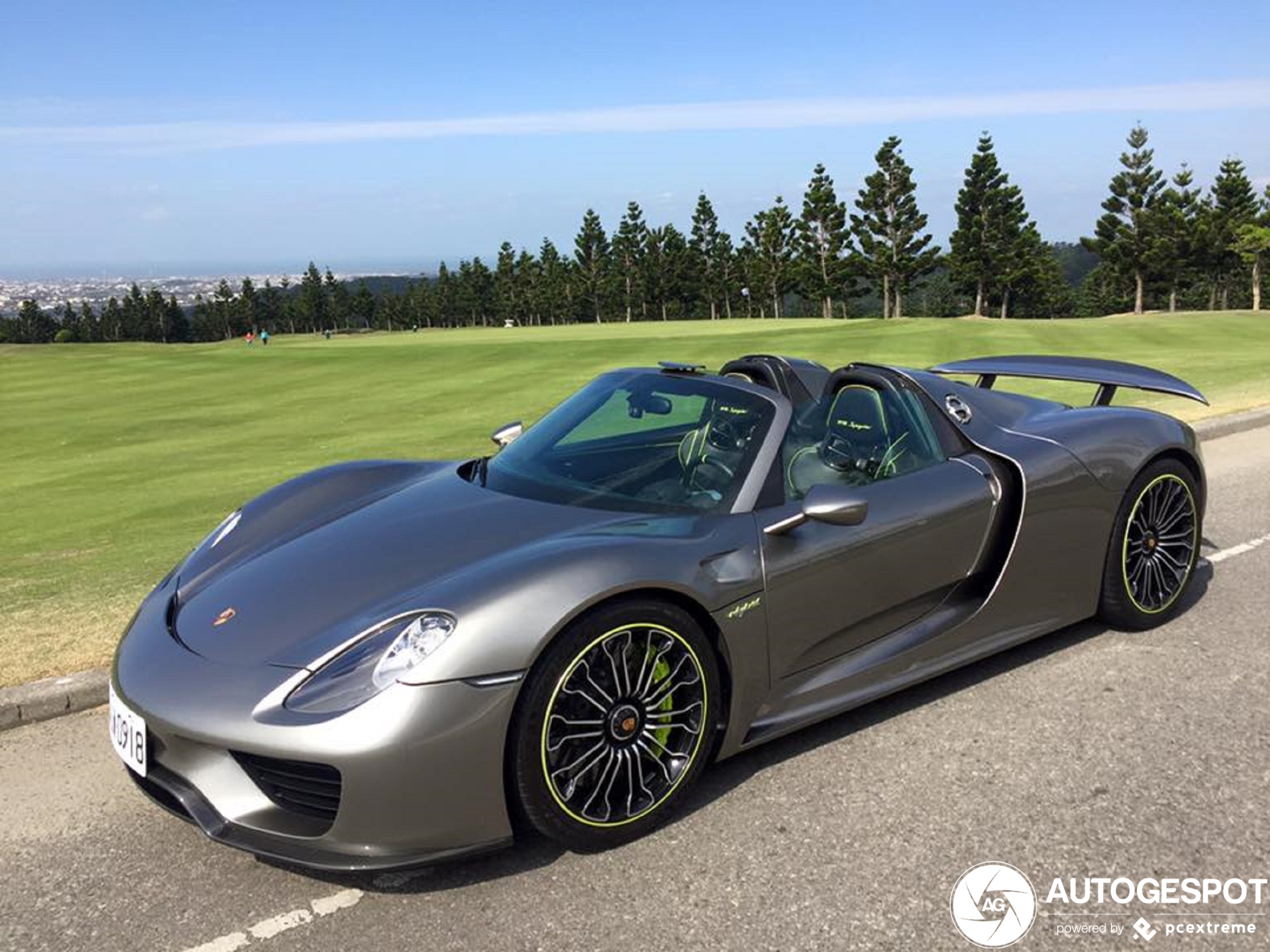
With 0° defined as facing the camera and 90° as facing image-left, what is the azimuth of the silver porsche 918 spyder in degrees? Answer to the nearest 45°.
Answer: approximately 45°

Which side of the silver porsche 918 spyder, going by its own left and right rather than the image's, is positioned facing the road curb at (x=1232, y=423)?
back
